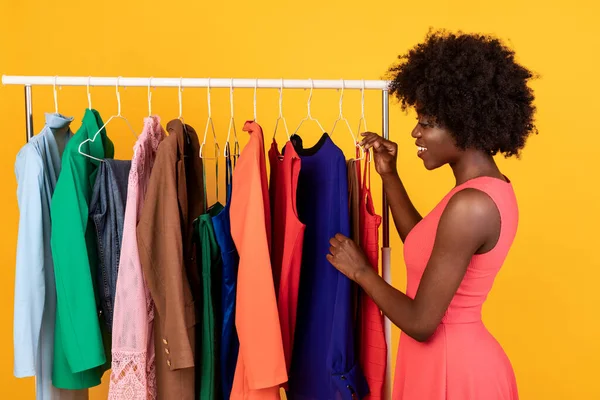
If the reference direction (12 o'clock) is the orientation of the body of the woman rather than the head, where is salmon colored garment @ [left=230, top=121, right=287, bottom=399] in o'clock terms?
The salmon colored garment is roughly at 12 o'clock from the woman.

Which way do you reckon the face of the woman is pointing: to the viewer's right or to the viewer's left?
to the viewer's left

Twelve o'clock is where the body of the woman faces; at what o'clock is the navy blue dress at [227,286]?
The navy blue dress is roughly at 12 o'clock from the woman.

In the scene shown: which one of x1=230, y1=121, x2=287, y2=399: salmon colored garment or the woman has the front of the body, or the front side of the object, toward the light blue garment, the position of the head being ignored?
the woman

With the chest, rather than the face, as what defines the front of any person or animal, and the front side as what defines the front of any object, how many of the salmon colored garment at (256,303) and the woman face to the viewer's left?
1

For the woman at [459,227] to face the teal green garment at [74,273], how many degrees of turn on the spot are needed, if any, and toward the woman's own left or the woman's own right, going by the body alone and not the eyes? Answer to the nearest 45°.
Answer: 0° — they already face it

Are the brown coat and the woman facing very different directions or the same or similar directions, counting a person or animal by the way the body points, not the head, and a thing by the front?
very different directions
